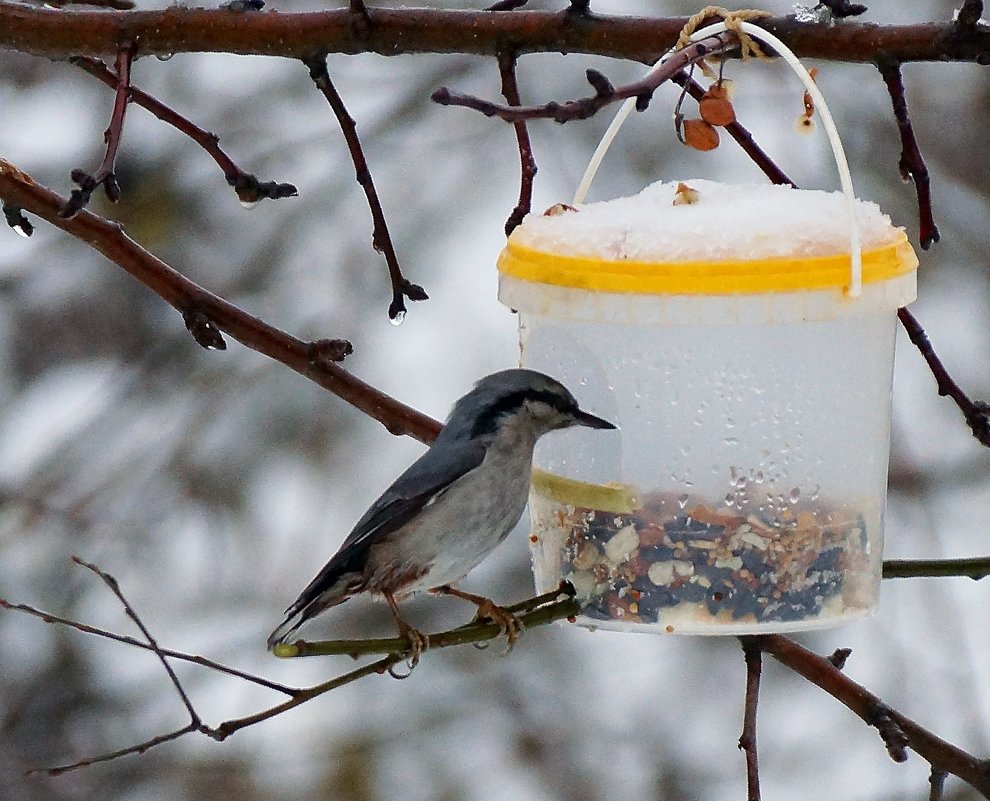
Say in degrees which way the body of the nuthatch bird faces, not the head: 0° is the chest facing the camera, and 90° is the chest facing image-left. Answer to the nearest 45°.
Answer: approximately 270°

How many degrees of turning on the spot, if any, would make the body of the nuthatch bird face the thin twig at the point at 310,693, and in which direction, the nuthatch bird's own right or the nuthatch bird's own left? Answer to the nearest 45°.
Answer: approximately 180°

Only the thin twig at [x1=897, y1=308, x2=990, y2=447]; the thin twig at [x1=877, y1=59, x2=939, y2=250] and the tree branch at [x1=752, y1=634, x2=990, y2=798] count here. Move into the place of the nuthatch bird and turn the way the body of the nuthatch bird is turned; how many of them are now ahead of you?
3
